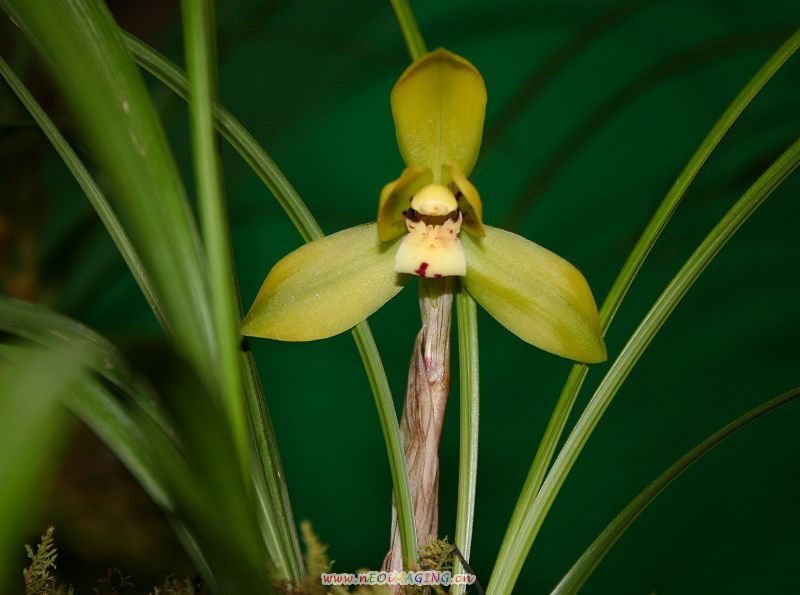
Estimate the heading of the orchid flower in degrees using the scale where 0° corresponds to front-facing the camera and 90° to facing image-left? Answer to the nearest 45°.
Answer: approximately 0°
